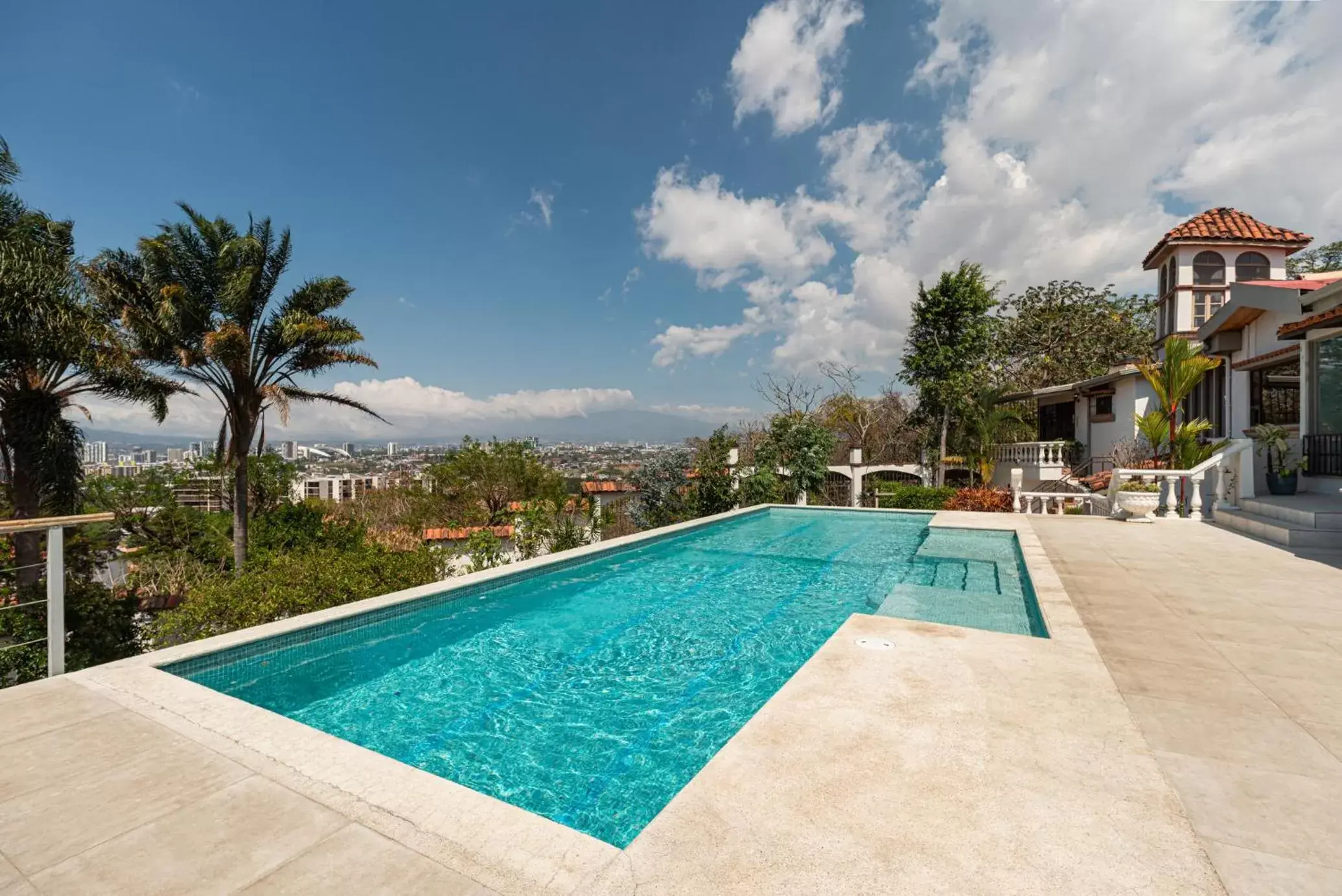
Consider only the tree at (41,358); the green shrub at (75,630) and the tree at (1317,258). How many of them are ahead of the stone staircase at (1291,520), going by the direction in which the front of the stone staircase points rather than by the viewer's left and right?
2

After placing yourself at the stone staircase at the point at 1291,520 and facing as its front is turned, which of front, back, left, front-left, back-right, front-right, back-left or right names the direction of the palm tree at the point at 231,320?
front

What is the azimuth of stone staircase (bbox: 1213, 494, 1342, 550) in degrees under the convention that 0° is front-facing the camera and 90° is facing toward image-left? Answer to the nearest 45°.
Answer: approximately 45°

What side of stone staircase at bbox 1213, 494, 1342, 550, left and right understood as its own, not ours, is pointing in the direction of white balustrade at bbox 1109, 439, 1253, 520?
right

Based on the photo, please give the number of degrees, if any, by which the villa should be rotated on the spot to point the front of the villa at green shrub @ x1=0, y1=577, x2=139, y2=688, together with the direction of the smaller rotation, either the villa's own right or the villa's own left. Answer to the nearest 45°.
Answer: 0° — it already faces it

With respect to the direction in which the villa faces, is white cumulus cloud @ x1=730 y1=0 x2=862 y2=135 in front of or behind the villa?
in front

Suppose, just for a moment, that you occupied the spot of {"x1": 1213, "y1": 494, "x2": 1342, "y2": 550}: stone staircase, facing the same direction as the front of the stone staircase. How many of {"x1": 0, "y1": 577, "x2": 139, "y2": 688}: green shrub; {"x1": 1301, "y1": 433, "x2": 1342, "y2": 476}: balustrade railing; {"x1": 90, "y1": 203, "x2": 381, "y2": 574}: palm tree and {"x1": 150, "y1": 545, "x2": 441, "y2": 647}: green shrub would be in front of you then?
3

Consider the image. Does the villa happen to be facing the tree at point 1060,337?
no

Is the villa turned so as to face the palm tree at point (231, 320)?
yes

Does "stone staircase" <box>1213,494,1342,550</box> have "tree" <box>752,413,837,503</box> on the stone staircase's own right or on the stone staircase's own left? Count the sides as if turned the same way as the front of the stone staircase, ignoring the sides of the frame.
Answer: on the stone staircase's own right

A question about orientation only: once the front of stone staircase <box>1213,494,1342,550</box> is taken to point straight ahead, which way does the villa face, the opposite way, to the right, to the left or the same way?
the same way

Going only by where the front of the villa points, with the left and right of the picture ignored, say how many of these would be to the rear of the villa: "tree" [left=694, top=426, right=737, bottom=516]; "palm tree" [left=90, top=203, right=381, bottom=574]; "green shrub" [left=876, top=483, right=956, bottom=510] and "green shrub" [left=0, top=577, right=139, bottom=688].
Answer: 0

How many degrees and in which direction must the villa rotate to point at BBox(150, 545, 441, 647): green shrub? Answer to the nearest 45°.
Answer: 0° — it already faces it

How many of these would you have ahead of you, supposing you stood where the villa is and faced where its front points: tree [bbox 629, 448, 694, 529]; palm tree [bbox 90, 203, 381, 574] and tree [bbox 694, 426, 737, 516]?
3

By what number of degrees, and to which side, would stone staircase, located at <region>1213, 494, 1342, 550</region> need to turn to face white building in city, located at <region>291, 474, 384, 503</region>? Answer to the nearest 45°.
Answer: approximately 45° to its right

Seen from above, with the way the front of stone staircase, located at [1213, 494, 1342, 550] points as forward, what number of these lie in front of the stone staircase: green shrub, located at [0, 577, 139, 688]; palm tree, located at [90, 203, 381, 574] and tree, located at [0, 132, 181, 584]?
3

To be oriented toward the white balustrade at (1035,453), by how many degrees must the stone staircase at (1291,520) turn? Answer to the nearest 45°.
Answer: approximately 90° to its right

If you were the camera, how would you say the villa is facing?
facing the viewer and to the left of the viewer

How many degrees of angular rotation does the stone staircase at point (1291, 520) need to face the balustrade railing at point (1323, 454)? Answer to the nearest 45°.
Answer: approximately 135° to its right

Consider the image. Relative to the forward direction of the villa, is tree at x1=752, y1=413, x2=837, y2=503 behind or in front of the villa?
in front

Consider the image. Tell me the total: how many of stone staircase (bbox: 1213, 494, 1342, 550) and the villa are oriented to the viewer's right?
0
